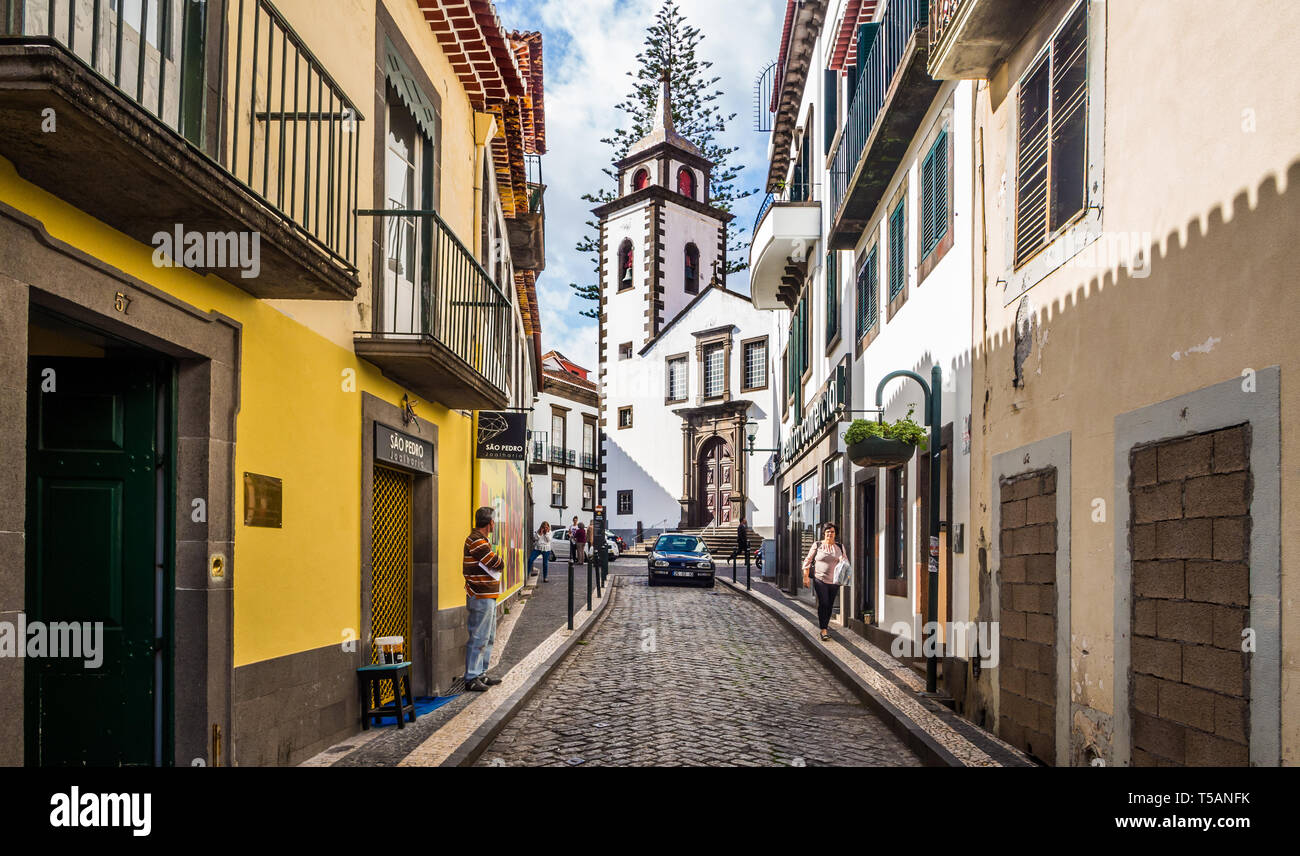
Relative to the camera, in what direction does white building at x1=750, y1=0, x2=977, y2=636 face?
facing to the left of the viewer

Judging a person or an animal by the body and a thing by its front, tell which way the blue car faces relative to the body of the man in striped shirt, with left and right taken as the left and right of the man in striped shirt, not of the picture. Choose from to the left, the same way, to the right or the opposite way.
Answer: to the right

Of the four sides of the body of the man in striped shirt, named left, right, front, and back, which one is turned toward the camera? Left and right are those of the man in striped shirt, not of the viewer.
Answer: right

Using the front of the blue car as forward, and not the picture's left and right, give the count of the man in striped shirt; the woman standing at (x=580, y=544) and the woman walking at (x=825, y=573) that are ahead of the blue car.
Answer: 2

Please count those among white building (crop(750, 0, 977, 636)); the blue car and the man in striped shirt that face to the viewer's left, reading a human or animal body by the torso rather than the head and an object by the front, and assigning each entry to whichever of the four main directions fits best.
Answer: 1

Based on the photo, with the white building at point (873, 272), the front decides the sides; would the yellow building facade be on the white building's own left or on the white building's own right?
on the white building's own left

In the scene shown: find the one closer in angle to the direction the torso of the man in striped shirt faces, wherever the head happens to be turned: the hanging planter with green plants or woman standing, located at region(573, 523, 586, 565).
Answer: the hanging planter with green plants

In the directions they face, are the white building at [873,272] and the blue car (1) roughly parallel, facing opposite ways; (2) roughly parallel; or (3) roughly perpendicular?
roughly perpendicular

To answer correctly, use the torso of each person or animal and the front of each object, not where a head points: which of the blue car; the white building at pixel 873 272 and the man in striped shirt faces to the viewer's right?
the man in striped shirt
